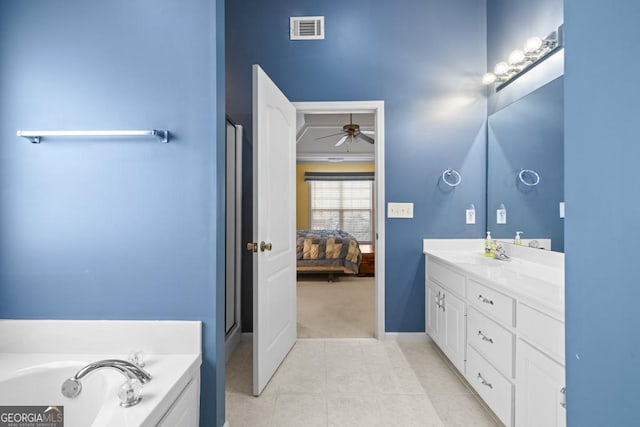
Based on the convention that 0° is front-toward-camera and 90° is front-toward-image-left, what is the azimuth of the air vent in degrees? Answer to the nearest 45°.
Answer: approximately 0°

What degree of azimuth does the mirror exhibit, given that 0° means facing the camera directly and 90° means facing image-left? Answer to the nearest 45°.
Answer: approximately 45°

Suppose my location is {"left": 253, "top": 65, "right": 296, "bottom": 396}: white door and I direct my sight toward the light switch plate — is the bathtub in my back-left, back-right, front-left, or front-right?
back-right

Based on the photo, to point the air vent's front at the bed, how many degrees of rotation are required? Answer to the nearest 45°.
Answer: approximately 180°

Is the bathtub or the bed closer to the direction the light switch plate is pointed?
the bathtub

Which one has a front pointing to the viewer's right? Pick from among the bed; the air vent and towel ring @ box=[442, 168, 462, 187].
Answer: the bed

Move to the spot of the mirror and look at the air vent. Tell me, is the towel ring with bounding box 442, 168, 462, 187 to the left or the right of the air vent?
right

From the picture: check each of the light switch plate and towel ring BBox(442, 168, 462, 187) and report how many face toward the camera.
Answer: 2

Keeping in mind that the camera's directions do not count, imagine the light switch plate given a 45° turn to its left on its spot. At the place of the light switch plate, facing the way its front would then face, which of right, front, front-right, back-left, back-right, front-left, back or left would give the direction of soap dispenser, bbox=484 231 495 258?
front-left
